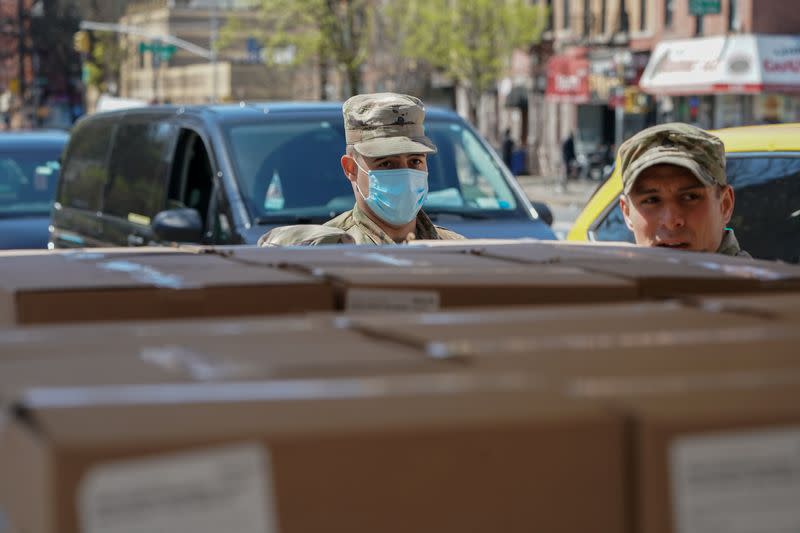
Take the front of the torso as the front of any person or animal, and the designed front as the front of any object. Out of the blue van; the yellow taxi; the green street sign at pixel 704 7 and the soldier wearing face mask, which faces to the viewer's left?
the yellow taxi

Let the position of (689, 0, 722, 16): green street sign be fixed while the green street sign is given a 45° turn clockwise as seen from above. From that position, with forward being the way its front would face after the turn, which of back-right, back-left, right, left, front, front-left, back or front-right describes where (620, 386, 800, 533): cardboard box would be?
front-left

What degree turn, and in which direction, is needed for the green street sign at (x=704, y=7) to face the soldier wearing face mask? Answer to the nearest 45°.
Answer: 0° — it already faces them

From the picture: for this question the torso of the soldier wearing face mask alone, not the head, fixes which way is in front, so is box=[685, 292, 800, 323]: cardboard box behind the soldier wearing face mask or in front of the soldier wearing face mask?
in front

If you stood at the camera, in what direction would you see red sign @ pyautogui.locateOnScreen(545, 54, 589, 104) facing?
facing the viewer

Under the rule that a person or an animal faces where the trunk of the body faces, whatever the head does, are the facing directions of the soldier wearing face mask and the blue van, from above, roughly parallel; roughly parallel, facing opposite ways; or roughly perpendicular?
roughly parallel

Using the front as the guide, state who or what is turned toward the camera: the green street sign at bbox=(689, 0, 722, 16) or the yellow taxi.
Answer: the green street sign

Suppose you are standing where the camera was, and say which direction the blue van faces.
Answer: facing the viewer and to the right of the viewer

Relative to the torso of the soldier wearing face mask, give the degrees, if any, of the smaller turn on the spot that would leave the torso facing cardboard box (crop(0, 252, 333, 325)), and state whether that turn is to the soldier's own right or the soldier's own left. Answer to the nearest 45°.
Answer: approximately 45° to the soldier's own right

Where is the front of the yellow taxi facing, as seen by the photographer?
facing to the left of the viewer

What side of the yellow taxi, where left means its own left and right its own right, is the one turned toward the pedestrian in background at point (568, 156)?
right

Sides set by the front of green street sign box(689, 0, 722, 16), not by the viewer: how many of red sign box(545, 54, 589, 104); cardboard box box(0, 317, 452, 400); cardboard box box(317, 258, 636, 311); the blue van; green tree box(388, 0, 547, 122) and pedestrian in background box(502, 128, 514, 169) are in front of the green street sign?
3
